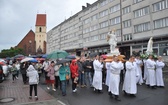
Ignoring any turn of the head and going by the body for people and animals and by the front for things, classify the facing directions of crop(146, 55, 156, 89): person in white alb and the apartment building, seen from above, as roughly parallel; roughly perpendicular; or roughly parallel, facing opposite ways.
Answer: roughly perpendicular

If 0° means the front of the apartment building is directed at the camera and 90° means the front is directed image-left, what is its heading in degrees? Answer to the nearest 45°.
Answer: approximately 45°

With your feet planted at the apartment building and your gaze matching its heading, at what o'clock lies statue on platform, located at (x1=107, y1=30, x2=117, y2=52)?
The statue on platform is roughly at 11 o'clock from the apartment building.

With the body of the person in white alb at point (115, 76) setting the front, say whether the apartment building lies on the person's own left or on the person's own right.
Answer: on the person's own left

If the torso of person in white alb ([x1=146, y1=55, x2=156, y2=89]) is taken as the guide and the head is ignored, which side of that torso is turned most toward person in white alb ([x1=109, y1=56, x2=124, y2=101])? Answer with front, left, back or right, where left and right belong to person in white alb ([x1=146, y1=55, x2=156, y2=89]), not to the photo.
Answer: right

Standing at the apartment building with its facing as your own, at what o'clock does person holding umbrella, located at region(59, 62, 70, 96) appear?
The person holding umbrella is roughly at 11 o'clock from the apartment building.
